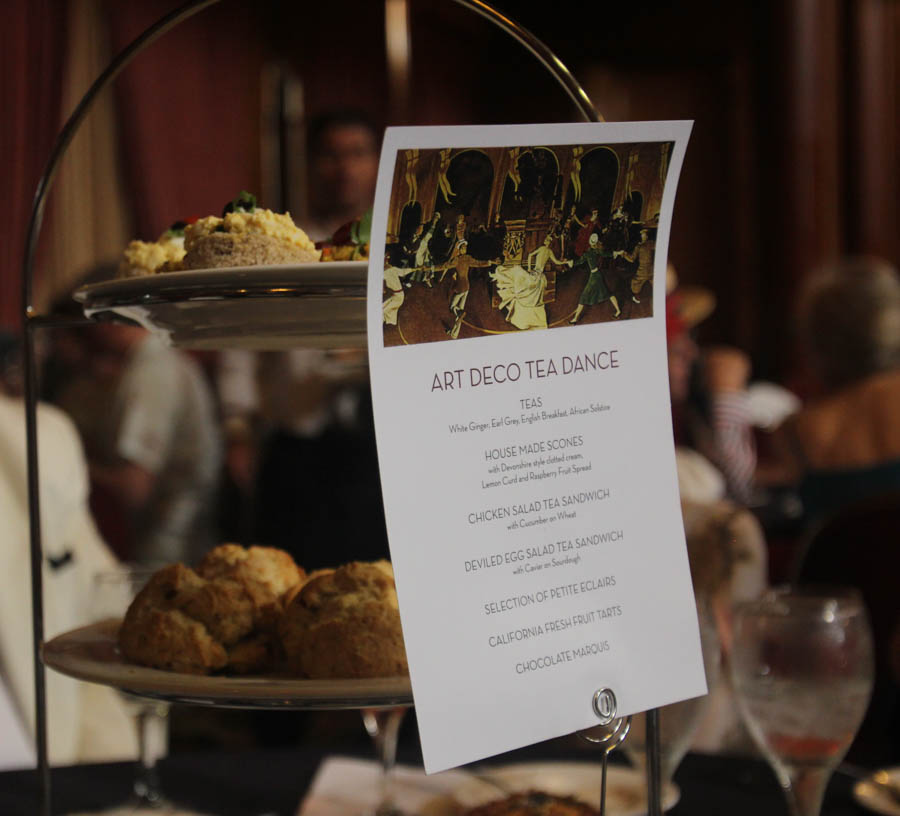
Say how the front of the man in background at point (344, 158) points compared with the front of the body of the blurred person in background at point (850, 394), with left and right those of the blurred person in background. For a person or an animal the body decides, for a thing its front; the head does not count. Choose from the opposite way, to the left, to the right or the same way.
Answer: the opposite way

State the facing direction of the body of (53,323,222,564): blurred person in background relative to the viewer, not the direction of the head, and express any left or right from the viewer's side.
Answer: facing to the left of the viewer

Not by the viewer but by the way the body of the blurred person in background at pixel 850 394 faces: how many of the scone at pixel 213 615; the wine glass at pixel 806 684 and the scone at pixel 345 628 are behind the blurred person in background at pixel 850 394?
3

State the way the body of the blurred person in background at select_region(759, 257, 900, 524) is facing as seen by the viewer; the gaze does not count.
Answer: away from the camera

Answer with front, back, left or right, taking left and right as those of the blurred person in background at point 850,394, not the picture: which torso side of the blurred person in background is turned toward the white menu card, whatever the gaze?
back

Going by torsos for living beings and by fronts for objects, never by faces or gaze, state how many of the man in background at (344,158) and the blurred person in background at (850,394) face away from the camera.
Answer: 1

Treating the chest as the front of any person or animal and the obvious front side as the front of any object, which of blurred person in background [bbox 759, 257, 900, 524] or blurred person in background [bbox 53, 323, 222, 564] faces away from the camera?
blurred person in background [bbox 759, 257, 900, 524]

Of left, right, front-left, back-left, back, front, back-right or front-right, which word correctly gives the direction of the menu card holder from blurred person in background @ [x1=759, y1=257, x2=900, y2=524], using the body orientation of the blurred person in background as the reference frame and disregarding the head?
back

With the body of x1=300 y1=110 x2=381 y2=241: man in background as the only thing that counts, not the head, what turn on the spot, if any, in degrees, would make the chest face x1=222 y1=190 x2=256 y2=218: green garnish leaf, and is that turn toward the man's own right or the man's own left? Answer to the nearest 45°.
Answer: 0° — they already face it

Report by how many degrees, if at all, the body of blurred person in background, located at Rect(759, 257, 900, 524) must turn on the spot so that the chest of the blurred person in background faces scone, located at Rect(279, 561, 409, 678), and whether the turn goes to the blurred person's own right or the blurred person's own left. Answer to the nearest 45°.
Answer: approximately 180°
